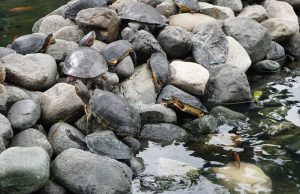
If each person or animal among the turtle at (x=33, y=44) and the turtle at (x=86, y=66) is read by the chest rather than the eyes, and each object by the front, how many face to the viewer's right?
1

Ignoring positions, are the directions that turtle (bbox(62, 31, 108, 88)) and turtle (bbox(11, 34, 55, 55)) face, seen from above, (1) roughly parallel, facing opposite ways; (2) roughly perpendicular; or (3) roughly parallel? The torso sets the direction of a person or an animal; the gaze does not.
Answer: roughly perpendicular

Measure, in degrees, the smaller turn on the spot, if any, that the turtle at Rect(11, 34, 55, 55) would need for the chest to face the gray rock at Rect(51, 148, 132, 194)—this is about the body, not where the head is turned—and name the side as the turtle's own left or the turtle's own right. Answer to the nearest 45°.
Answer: approximately 90° to the turtle's own right

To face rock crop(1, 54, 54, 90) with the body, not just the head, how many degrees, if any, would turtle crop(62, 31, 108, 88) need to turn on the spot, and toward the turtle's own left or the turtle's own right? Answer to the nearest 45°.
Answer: approximately 90° to the turtle's own left

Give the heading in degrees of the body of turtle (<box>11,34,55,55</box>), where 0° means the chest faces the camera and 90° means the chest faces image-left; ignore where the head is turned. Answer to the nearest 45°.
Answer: approximately 270°

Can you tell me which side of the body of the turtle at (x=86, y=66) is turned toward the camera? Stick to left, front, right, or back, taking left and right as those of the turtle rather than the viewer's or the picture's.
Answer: back
